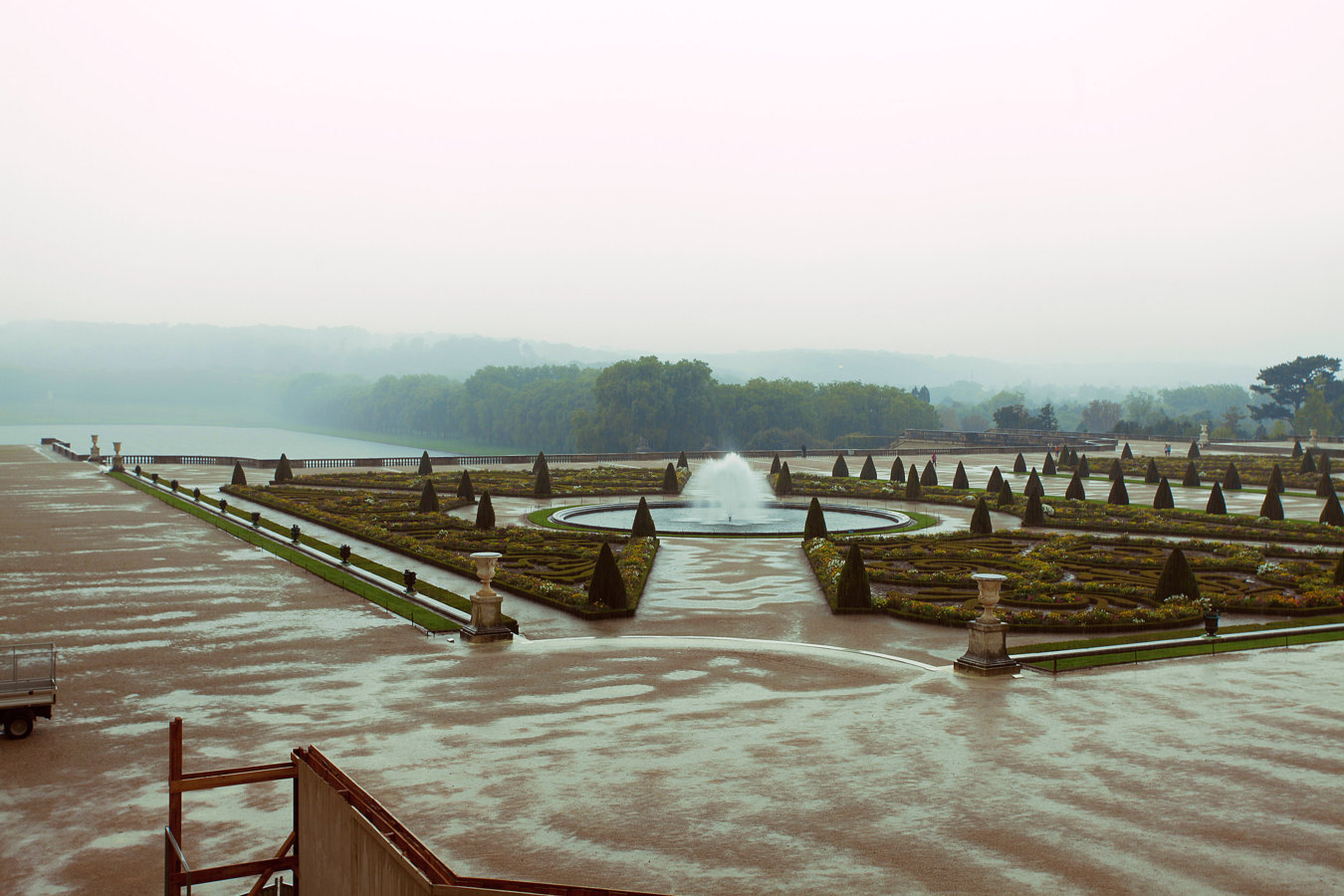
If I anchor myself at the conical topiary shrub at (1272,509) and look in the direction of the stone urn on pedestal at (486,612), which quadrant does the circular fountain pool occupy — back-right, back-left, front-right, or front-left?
front-right

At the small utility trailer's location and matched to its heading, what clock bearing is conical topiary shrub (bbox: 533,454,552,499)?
The conical topiary shrub is roughly at 4 o'clock from the small utility trailer.

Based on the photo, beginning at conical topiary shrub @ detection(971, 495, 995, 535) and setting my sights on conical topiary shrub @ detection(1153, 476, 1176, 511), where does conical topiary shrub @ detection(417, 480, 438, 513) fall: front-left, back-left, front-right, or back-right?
back-left

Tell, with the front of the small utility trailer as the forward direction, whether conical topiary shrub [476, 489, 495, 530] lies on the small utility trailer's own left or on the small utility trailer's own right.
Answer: on the small utility trailer's own right

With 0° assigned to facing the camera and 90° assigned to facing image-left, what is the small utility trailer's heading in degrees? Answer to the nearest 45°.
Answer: approximately 90°

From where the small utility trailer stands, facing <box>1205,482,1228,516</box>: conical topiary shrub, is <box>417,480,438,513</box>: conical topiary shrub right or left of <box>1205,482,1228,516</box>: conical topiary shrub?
left

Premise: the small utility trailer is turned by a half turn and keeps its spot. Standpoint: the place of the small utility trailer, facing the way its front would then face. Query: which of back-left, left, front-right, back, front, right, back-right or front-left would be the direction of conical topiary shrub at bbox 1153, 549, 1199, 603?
front

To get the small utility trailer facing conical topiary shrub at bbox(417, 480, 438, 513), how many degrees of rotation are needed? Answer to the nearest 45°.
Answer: approximately 135° to its right

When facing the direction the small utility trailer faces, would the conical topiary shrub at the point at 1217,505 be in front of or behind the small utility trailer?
behind

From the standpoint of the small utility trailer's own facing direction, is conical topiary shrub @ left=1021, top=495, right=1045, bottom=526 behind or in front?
behind

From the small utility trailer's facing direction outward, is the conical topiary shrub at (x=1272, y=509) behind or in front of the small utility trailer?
behind
